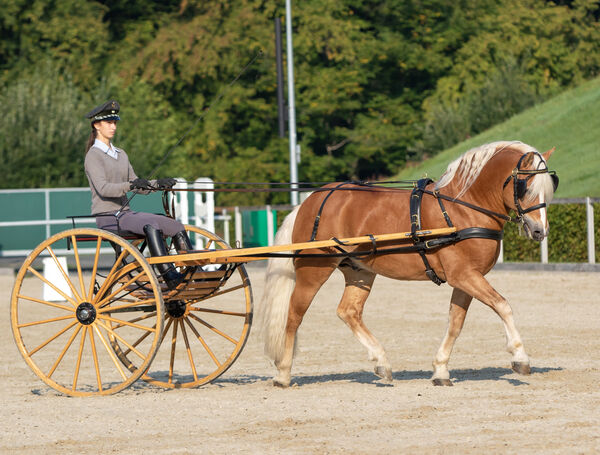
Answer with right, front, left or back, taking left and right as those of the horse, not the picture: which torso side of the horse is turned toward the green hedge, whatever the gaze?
left

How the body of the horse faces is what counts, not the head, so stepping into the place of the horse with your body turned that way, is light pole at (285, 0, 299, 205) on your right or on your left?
on your left

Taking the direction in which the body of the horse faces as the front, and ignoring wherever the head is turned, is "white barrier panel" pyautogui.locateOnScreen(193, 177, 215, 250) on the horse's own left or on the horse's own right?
on the horse's own left

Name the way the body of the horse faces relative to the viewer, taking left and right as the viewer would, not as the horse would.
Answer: facing to the right of the viewer

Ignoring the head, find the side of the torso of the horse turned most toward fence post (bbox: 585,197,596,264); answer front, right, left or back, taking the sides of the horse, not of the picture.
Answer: left

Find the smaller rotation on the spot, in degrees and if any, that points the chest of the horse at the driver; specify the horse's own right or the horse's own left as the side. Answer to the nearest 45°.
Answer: approximately 180°

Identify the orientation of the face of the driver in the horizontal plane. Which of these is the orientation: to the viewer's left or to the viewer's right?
to the viewer's right
